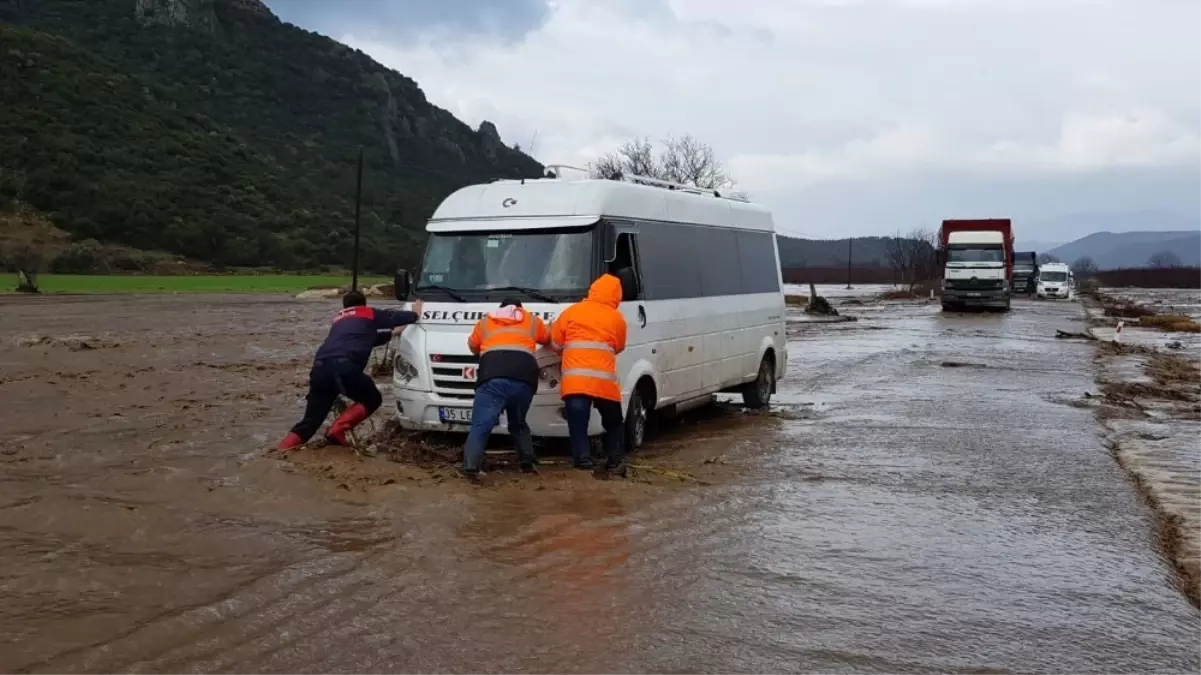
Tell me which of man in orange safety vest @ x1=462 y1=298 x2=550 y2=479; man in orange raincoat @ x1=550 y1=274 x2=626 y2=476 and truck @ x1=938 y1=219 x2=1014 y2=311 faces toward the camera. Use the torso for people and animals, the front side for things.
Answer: the truck

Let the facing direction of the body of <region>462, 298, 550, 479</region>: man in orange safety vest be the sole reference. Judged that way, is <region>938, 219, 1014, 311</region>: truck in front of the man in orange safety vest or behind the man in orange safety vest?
in front

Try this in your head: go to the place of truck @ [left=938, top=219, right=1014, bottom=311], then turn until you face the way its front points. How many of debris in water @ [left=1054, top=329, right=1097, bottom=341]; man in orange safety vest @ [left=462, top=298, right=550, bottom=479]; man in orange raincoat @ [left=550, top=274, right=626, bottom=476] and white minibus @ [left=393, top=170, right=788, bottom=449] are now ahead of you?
4

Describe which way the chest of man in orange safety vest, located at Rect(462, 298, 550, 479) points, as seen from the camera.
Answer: away from the camera

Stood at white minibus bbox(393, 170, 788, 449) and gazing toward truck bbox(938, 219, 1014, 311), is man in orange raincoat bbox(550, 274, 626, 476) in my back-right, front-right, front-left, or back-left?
back-right

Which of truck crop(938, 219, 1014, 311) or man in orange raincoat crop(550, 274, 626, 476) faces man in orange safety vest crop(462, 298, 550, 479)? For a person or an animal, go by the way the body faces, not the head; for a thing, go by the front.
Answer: the truck

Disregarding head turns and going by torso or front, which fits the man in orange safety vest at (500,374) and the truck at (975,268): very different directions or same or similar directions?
very different directions

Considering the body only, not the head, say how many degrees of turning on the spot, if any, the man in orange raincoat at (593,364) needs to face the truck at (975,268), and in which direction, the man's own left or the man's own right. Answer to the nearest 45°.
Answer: approximately 45° to the man's own right

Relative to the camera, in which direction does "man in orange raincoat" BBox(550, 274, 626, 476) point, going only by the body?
away from the camera

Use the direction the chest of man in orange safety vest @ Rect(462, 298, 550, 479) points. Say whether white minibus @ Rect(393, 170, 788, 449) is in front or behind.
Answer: in front

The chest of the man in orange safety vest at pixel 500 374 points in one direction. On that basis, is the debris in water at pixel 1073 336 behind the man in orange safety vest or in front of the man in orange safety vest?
in front

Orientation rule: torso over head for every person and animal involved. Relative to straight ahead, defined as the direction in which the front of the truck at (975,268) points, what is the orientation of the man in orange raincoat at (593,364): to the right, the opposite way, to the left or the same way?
the opposite way

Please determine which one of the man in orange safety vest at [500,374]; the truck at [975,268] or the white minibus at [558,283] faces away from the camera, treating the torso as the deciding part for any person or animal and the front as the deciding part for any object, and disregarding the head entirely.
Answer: the man in orange safety vest
